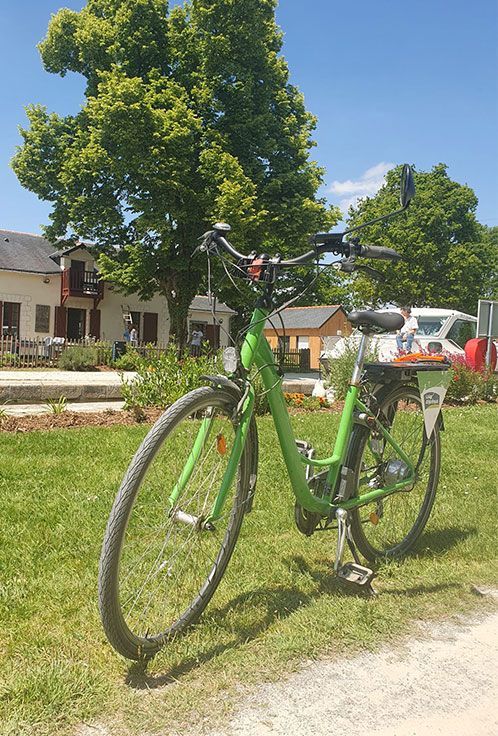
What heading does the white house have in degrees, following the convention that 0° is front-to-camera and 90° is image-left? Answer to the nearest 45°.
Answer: approximately 0°

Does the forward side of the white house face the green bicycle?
yes

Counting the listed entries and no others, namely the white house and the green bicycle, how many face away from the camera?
0

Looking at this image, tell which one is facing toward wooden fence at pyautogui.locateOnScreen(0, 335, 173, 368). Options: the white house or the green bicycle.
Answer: the white house

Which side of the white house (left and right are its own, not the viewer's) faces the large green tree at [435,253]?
left

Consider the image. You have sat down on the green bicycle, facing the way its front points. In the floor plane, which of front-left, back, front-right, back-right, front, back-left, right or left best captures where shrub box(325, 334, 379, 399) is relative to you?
back-right

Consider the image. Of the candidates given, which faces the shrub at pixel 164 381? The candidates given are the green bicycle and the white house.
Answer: the white house

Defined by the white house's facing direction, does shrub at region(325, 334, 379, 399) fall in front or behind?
in front

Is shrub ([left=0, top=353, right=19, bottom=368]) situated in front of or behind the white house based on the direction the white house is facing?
in front

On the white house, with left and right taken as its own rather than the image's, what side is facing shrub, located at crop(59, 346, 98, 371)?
front

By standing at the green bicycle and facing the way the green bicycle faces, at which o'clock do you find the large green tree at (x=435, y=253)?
The large green tree is roughly at 5 o'clock from the green bicycle.

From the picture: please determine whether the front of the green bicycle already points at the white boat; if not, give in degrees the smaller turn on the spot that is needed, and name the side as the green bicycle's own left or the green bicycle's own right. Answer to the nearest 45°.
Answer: approximately 135° to the green bicycle's own right

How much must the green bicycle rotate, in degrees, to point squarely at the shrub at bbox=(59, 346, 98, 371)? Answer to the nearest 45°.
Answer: approximately 135° to its right
